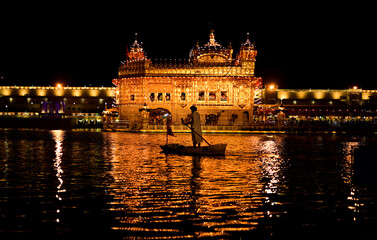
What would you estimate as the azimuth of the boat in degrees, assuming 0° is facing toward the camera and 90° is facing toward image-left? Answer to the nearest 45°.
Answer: approximately 90°
